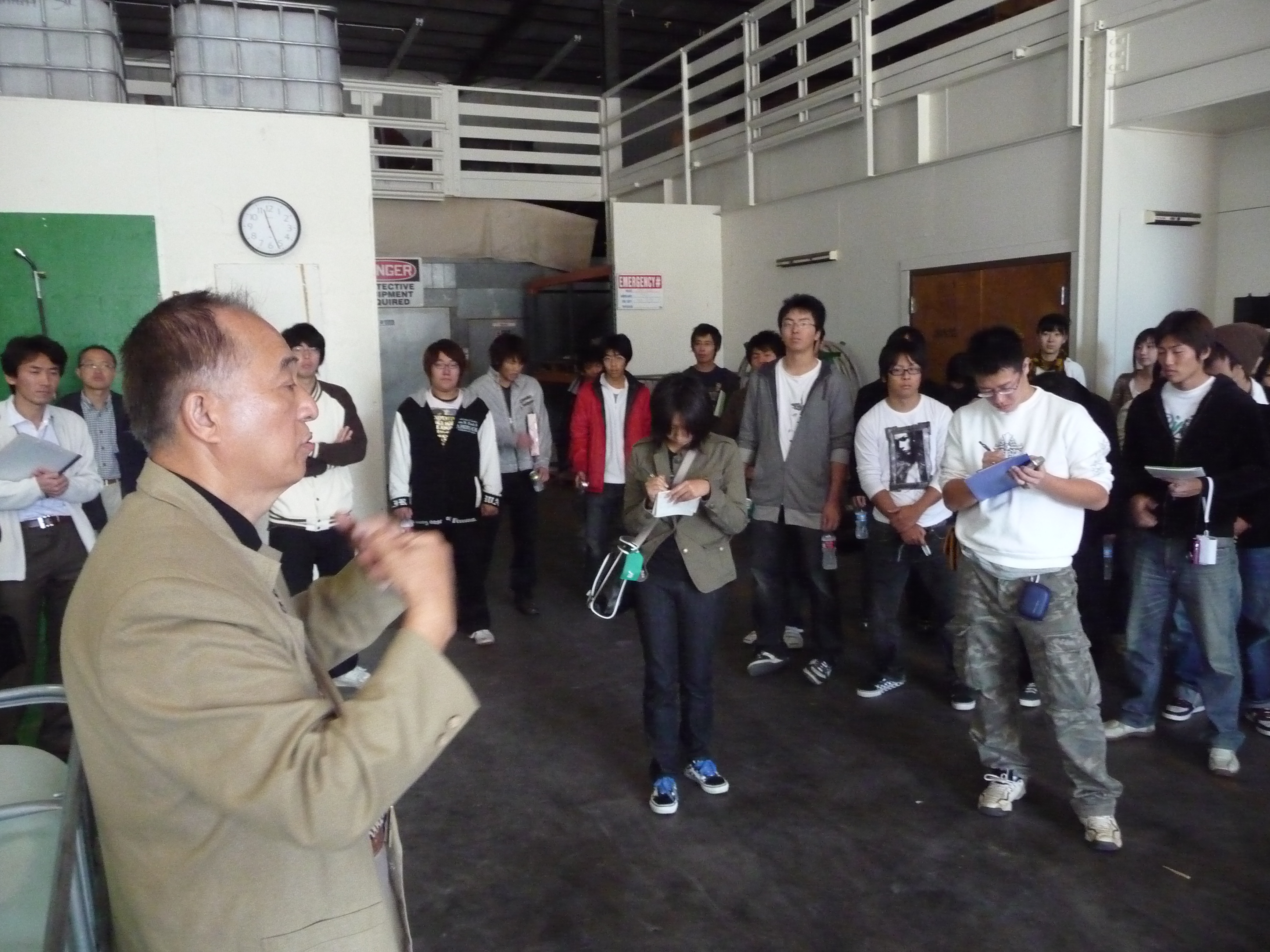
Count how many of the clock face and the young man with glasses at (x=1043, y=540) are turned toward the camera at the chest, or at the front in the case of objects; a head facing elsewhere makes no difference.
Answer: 2

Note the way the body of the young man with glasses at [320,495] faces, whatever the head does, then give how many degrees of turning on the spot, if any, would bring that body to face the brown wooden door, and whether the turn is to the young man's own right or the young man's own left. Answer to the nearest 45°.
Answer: approximately 90° to the young man's own left

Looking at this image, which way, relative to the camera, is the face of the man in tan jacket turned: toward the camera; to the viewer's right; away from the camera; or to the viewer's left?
to the viewer's right

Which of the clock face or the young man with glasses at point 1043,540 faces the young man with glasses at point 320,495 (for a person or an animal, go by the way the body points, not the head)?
the clock face

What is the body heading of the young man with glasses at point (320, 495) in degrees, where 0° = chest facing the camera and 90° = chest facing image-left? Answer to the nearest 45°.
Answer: approximately 0°

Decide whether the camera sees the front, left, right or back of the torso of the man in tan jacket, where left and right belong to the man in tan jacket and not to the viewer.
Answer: right

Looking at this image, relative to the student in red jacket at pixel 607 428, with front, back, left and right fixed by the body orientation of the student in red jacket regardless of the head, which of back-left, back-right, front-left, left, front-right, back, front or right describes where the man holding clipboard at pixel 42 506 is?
front-right
